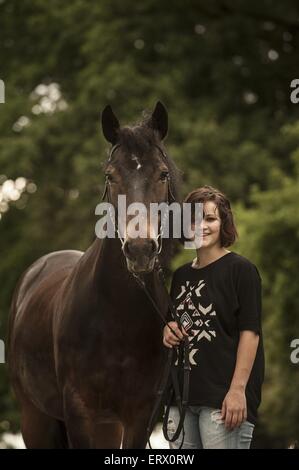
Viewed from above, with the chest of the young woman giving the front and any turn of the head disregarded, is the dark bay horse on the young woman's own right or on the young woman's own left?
on the young woman's own right

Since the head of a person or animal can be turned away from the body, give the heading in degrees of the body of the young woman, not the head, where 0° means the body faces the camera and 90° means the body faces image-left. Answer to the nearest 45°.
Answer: approximately 45°

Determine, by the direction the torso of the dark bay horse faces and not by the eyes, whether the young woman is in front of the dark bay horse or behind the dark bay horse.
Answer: in front

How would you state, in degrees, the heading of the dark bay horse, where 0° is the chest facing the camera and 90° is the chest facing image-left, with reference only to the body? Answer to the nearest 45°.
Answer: approximately 315°

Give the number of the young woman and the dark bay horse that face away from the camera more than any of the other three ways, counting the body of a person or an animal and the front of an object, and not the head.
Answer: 0

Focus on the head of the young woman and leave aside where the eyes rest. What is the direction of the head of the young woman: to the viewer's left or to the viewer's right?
to the viewer's left
